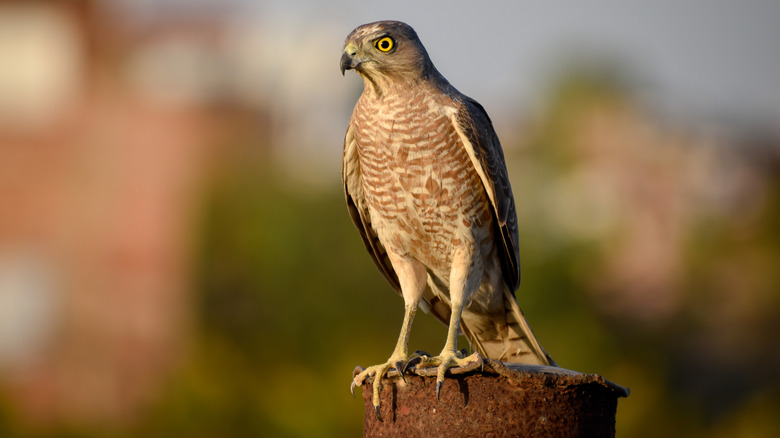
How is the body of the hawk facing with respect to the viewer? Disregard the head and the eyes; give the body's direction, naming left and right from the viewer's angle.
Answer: facing the viewer and to the left of the viewer
